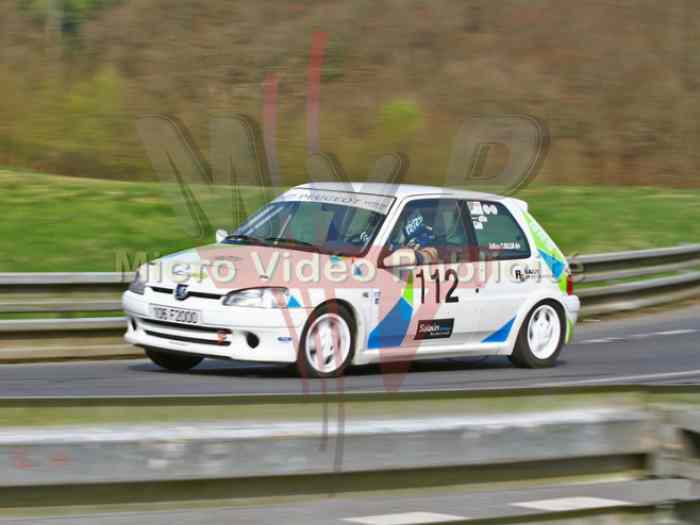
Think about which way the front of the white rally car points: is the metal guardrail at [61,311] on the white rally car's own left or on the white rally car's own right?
on the white rally car's own right

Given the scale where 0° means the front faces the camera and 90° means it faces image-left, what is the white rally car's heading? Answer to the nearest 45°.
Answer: approximately 45°

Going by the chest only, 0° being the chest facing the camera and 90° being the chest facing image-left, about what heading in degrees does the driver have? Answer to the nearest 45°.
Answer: approximately 45°
